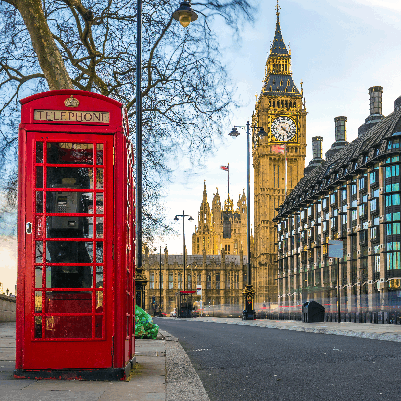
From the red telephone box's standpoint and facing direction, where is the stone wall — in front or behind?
behind

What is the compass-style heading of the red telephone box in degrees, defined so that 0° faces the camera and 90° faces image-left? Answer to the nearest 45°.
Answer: approximately 0°

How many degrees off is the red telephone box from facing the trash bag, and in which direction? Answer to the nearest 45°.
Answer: approximately 180°

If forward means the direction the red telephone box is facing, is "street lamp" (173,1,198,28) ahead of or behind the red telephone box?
behind
